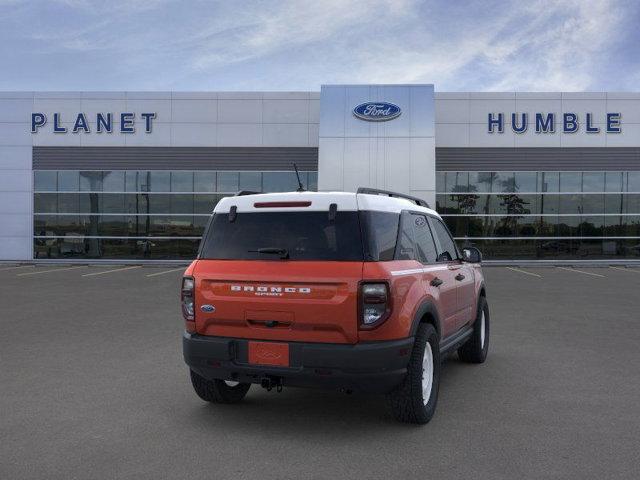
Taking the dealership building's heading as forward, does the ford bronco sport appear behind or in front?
in front

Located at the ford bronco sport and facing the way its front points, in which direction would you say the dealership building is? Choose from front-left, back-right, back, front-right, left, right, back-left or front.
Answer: front-left

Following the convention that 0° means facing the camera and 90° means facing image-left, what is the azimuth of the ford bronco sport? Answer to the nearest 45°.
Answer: approximately 225°

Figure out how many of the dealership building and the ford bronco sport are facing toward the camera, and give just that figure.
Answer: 1

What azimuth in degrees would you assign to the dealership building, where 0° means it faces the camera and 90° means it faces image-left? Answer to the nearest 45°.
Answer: approximately 0°
